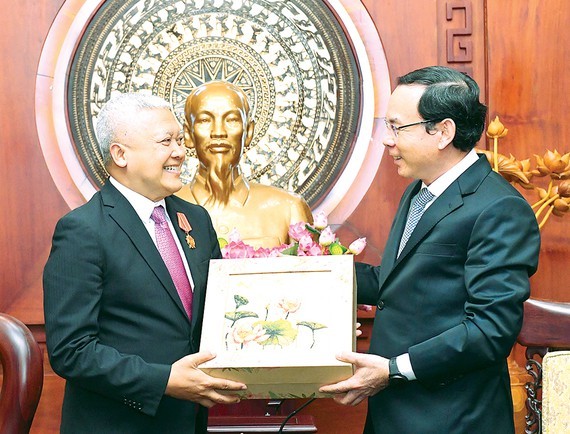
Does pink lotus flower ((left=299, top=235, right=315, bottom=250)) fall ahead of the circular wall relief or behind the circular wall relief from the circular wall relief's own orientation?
ahead

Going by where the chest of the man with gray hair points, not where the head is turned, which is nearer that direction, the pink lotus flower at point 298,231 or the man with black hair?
the man with black hair

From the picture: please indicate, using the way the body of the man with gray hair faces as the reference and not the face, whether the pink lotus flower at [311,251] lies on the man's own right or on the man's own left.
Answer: on the man's own left

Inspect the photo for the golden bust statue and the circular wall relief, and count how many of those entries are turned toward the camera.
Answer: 2

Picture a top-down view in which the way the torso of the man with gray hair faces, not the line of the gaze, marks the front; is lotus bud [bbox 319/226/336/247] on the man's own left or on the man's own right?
on the man's own left

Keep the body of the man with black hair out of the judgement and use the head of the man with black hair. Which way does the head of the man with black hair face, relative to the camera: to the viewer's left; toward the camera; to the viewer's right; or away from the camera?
to the viewer's left

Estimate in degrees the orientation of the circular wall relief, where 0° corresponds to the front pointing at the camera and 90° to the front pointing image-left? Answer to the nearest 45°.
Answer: approximately 0°

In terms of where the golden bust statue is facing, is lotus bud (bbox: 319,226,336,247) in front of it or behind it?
in front

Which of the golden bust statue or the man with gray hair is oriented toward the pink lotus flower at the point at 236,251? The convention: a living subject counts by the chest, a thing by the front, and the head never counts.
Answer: the golden bust statue

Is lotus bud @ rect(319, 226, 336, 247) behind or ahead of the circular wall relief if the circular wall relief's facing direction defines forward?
ahead
